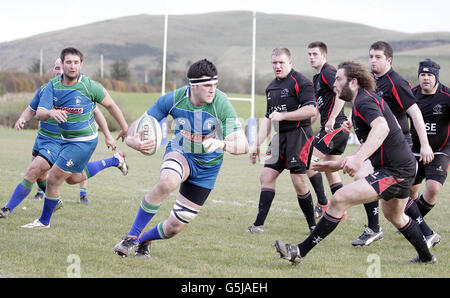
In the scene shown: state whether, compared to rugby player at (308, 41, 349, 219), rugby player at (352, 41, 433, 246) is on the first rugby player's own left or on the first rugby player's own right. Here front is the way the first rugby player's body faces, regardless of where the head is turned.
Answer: on the first rugby player's own left

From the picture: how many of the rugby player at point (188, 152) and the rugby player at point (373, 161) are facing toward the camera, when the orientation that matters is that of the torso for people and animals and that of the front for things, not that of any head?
1

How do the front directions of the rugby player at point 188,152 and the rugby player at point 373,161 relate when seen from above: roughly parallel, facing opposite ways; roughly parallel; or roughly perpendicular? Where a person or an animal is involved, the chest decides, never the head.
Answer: roughly perpendicular

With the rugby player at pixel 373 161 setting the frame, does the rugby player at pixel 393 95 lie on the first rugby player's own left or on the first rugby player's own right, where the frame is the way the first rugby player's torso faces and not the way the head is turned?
on the first rugby player's own right

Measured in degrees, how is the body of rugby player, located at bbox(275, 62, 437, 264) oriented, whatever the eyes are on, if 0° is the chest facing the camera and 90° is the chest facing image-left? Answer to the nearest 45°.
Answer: approximately 90°

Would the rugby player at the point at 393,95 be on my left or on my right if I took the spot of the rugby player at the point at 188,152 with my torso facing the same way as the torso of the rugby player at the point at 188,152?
on my left
